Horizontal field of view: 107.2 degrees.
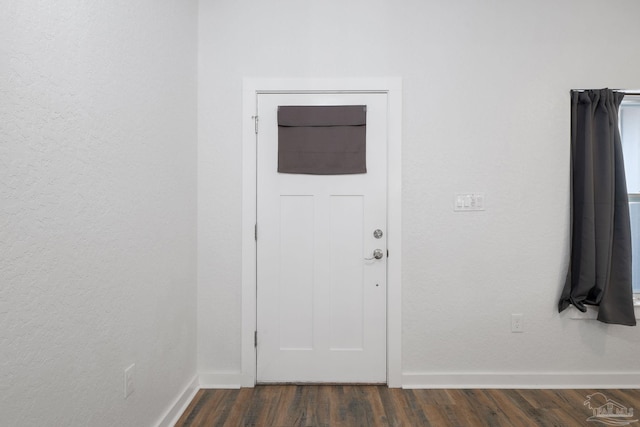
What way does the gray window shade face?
toward the camera

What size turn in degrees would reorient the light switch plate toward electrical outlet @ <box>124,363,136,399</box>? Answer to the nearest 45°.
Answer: approximately 45° to its right

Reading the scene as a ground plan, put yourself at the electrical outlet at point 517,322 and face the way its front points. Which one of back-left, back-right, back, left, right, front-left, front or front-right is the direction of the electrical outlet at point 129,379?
front-right

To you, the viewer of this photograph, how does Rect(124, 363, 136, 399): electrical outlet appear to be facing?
facing the viewer and to the right of the viewer

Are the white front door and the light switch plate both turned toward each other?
no

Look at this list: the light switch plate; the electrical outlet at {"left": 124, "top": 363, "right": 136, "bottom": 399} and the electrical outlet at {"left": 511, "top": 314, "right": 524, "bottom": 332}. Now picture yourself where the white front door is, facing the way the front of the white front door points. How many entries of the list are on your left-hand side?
2

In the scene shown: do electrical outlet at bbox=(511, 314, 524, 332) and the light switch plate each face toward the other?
no

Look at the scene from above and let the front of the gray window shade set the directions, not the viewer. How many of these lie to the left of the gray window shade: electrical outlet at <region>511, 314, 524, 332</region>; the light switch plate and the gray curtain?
3

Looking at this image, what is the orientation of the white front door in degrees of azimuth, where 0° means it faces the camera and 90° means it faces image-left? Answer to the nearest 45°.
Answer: approximately 0°

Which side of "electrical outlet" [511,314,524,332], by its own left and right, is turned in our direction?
front

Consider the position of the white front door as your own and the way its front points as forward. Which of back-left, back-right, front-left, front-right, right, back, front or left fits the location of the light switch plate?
left

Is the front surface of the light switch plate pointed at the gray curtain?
no

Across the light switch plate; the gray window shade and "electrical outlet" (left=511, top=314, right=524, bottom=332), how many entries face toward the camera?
3
